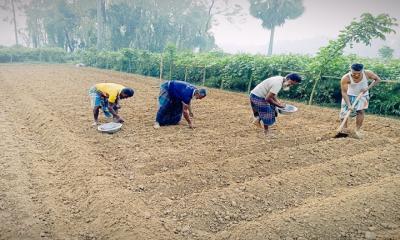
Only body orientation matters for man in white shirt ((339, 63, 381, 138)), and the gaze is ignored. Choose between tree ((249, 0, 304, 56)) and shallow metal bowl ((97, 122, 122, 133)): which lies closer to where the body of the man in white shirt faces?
the shallow metal bowl

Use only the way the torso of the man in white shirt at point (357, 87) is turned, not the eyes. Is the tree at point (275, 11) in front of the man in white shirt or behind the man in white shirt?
behind

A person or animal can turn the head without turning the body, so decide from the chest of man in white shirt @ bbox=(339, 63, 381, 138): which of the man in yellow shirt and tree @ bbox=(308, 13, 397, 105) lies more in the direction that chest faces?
the man in yellow shirt

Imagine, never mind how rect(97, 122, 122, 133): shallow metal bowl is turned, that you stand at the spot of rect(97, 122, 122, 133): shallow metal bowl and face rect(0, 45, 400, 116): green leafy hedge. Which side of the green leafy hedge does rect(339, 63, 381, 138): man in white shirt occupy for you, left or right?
right

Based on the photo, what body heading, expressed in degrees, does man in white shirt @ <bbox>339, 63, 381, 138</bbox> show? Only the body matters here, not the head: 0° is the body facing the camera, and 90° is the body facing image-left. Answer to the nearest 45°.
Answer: approximately 0°

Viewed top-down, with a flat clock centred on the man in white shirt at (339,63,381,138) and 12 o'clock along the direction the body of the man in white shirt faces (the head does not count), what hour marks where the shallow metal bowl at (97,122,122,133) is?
The shallow metal bowl is roughly at 2 o'clock from the man in white shirt.

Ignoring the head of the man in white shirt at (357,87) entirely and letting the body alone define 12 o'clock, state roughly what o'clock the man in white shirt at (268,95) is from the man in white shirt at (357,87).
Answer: the man in white shirt at (268,95) is roughly at 2 o'clock from the man in white shirt at (357,87).

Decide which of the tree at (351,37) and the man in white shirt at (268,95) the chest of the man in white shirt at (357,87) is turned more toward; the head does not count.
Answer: the man in white shirt

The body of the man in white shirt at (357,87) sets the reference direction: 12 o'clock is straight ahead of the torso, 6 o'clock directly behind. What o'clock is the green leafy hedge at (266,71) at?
The green leafy hedge is roughly at 5 o'clock from the man in white shirt.

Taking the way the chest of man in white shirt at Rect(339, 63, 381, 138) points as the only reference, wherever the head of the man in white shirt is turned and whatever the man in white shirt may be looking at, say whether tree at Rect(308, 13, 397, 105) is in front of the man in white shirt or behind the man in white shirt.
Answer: behind

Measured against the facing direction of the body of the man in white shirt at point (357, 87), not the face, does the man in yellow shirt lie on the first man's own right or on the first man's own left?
on the first man's own right

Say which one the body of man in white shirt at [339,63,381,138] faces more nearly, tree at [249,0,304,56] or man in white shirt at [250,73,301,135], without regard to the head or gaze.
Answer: the man in white shirt
